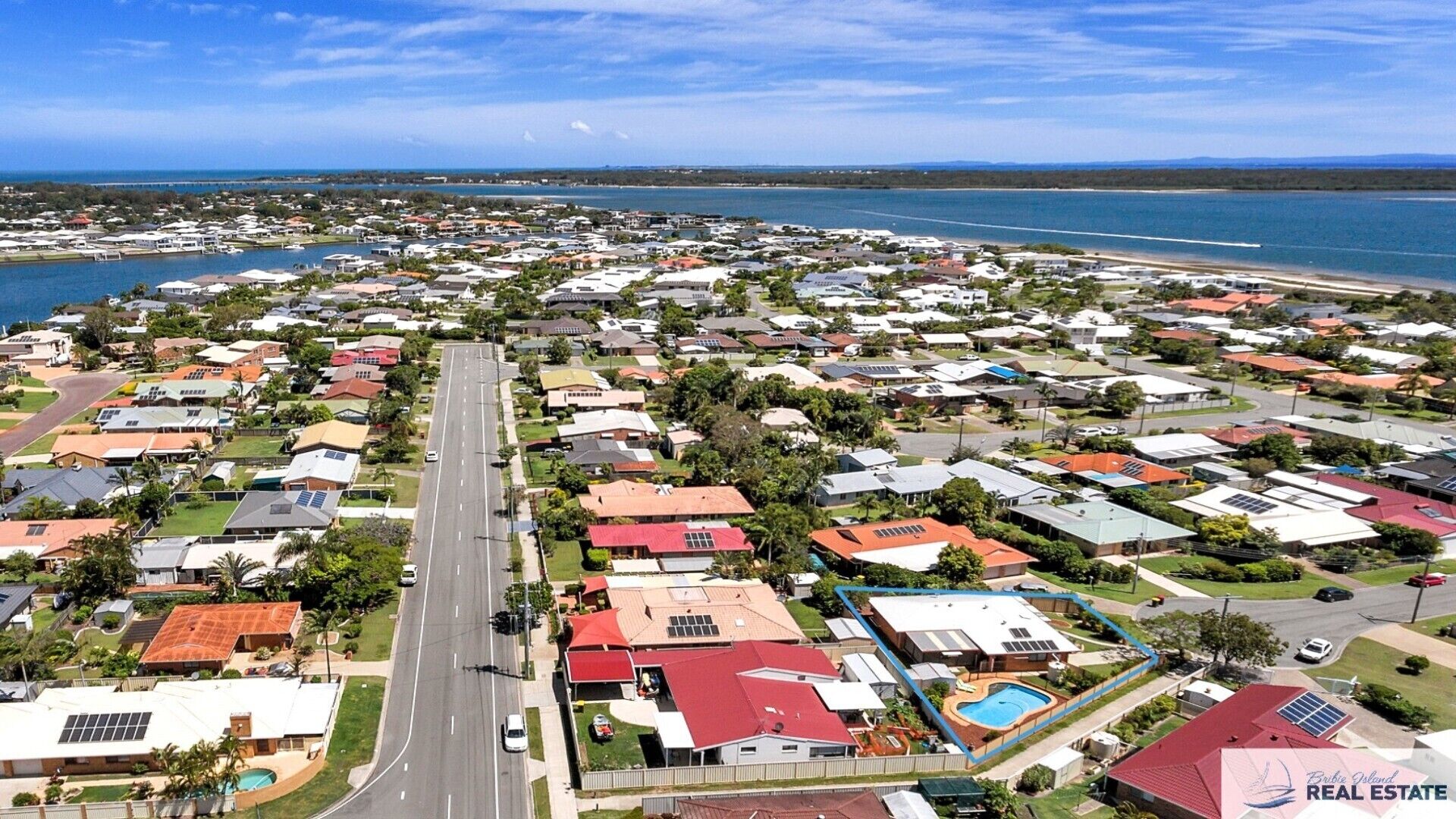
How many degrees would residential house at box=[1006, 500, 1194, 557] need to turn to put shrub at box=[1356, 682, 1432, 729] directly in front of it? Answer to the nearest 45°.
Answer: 0° — it already faces it

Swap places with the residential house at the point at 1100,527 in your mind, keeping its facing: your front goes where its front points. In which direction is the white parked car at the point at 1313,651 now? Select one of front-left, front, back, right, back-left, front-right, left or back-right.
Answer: front

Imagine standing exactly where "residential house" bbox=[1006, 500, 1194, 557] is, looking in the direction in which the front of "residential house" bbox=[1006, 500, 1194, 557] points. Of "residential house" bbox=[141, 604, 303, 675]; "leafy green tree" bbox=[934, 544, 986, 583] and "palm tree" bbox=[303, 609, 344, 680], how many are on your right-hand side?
3

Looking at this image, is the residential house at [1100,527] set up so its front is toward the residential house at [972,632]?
no

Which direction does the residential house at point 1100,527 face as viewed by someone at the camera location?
facing the viewer and to the right of the viewer

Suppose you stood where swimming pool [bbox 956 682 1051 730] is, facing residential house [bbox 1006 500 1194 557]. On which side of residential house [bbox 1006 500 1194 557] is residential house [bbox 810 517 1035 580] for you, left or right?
left

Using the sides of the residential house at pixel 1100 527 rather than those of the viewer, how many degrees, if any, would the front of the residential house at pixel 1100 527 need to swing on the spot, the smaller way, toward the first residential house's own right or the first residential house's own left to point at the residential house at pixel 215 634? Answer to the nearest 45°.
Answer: approximately 90° to the first residential house's own right

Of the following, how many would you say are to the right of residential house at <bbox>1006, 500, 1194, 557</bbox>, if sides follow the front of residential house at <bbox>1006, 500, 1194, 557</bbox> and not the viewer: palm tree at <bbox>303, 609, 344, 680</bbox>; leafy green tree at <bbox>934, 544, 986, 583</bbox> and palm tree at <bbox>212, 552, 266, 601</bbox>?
3

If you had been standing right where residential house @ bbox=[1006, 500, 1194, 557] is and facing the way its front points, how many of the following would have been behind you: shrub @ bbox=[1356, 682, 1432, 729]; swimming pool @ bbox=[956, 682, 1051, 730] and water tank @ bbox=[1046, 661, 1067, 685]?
0

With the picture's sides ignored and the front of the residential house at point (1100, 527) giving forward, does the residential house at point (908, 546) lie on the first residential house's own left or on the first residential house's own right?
on the first residential house's own right

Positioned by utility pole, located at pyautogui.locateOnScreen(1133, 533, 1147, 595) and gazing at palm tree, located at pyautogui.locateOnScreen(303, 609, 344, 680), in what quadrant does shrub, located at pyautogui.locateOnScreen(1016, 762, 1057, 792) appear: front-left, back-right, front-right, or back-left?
front-left

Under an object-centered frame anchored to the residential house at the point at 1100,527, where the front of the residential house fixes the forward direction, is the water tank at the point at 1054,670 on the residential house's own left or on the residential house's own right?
on the residential house's own right

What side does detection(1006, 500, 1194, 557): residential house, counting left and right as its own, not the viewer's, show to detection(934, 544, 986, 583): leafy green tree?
right

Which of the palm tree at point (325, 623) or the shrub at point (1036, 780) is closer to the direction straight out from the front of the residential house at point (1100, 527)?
the shrub

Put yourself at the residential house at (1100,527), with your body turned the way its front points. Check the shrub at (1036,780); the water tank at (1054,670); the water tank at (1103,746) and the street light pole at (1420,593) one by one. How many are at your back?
0

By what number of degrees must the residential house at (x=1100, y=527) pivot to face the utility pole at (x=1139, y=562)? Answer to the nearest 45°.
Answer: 0° — it already faces it

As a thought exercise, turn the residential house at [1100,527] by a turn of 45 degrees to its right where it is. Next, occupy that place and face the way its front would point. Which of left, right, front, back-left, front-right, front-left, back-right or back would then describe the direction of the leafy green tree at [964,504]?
right

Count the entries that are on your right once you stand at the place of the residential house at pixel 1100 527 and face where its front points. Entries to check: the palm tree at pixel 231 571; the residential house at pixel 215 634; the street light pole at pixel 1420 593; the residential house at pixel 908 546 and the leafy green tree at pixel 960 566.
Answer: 4

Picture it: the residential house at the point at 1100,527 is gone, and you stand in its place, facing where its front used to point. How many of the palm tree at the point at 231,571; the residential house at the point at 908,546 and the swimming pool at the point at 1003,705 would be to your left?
0

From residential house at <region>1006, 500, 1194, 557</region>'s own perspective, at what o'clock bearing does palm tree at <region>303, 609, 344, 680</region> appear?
The palm tree is roughly at 3 o'clock from the residential house.
